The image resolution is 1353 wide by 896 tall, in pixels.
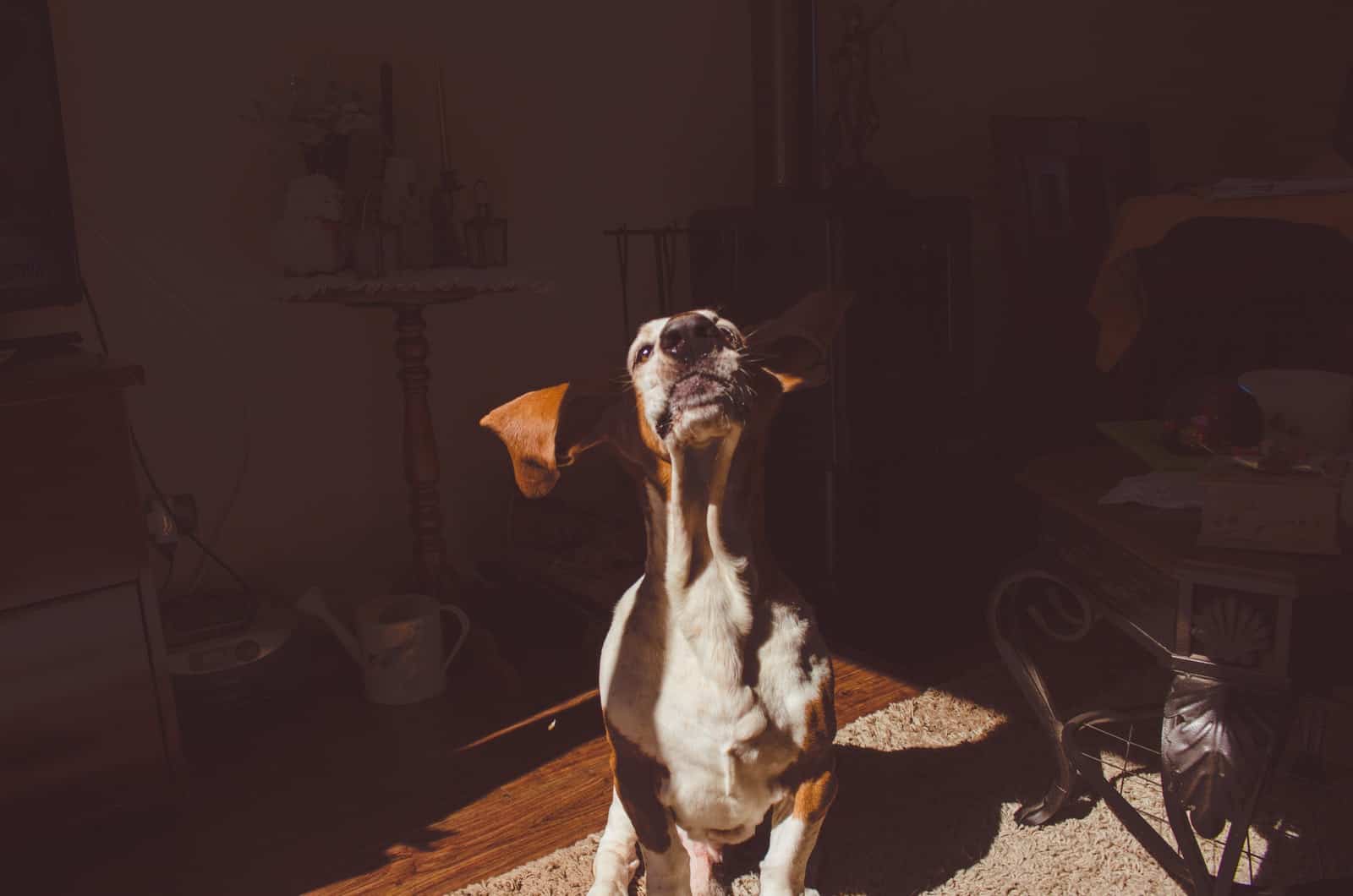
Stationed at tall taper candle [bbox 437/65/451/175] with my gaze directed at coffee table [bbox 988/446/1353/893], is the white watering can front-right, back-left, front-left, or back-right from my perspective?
front-right

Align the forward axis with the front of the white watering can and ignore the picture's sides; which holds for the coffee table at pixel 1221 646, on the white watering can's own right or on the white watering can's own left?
on the white watering can's own left

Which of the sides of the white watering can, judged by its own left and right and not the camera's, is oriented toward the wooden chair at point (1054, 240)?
back

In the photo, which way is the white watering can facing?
to the viewer's left

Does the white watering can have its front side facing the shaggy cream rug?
no
